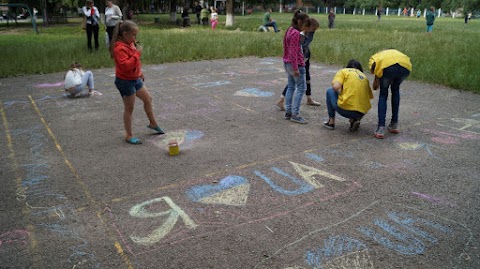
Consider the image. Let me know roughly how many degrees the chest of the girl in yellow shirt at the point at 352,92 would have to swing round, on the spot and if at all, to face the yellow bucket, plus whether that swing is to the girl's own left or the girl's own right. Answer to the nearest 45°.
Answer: approximately 90° to the girl's own left
